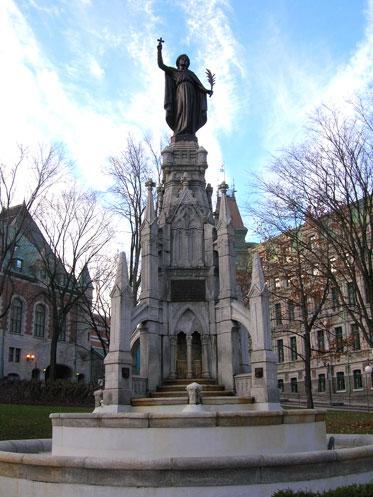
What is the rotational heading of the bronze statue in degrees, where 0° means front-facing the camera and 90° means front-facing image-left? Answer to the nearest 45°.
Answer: approximately 0°
